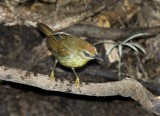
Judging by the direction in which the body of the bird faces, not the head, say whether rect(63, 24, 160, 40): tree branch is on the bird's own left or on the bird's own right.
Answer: on the bird's own left

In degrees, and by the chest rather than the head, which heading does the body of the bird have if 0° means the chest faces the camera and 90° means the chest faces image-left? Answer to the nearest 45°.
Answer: approximately 315°
